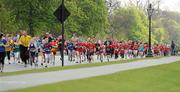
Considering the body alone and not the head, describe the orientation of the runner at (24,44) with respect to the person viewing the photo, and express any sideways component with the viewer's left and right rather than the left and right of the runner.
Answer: facing the viewer and to the left of the viewer
